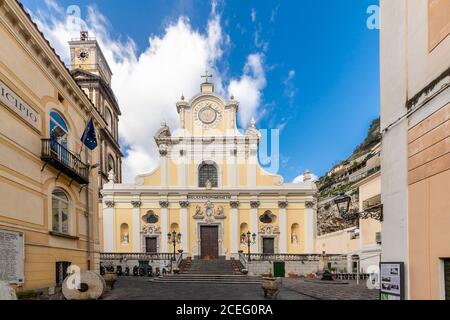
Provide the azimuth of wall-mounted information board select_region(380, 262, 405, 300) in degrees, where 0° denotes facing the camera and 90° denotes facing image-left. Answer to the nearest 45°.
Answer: approximately 45°

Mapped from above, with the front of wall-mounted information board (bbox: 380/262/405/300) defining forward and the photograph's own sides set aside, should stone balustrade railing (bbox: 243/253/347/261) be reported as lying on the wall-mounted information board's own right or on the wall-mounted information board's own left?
on the wall-mounted information board's own right

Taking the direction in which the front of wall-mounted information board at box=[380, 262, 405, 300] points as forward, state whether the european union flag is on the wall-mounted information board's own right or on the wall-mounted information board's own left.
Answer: on the wall-mounted information board's own right
